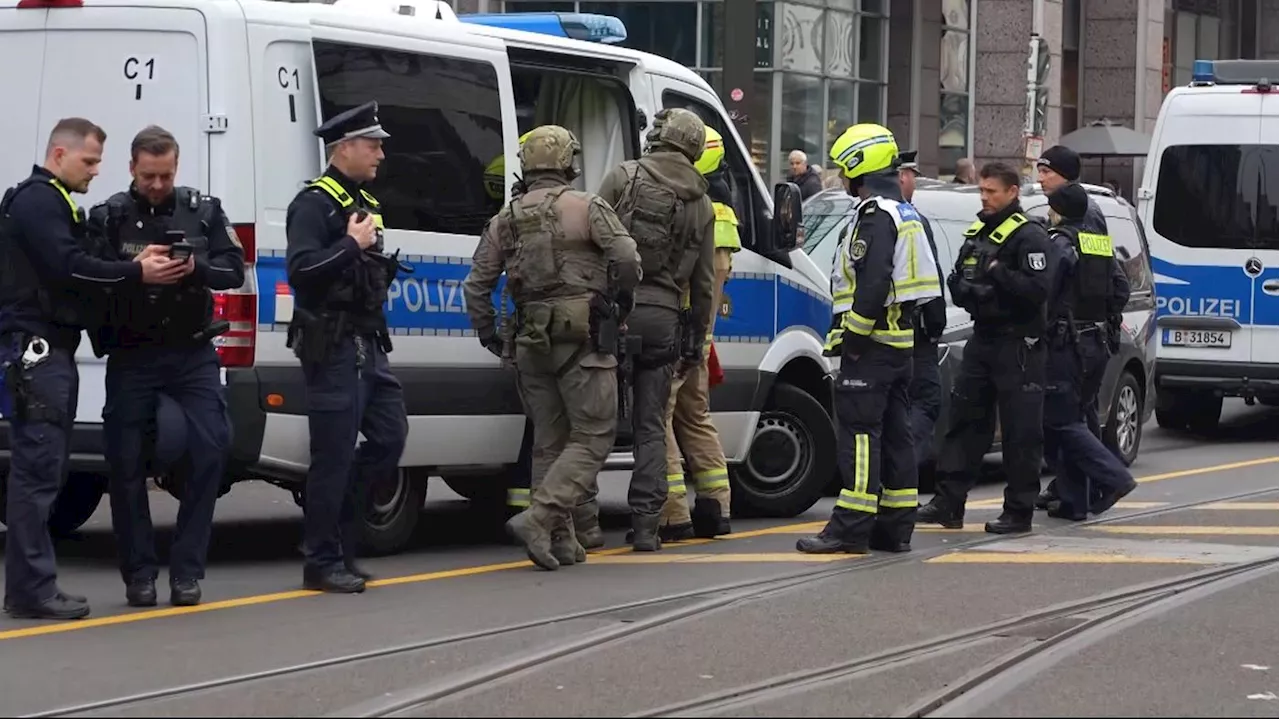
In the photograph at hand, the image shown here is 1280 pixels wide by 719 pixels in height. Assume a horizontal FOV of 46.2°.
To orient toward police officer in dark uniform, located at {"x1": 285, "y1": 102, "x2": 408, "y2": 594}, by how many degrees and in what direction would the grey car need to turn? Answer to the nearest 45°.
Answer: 0° — it already faces them

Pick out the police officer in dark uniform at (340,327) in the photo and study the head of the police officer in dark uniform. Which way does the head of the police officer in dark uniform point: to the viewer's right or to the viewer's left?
to the viewer's right

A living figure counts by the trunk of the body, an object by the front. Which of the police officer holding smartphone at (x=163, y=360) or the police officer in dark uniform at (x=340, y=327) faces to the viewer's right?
the police officer in dark uniform

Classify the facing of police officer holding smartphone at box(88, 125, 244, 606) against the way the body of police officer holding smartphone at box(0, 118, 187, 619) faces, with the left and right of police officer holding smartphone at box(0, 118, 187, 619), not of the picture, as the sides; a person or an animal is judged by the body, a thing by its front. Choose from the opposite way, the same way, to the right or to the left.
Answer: to the right

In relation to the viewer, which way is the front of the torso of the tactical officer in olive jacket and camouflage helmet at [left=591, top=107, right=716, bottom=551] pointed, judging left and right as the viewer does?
facing away from the viewer and to the right of the viewer

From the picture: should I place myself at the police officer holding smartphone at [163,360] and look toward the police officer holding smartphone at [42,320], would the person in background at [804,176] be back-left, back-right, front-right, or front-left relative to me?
back-right
